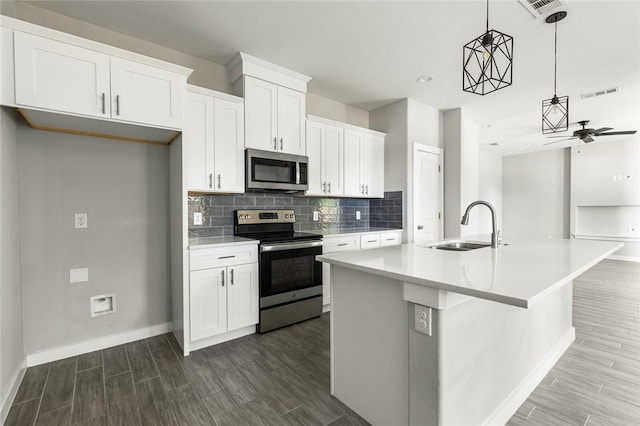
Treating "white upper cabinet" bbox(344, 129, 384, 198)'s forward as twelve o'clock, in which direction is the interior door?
The interior door is roughly at 10 o'clock from the white upper cabinet.

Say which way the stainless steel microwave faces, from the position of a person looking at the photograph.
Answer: facing the viewer and to the right of the viewer

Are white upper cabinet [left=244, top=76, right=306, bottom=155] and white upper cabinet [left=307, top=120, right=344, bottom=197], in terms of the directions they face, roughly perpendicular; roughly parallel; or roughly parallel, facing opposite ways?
roughly parallel

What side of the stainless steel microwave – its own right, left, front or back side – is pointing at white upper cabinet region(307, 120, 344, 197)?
left

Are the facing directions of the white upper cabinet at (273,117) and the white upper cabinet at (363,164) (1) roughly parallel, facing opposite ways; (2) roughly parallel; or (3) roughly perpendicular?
roughly parallel

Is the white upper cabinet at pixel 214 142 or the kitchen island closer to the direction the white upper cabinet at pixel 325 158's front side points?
the kitchen island

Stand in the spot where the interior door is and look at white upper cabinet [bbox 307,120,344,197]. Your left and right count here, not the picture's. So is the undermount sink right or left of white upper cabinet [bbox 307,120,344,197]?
left

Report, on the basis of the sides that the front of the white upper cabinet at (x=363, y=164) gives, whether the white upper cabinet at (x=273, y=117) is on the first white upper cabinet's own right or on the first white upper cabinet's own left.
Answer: on the first white upper cabinet's own right

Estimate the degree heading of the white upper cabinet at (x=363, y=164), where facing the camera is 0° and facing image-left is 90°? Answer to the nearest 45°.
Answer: approximately 315°

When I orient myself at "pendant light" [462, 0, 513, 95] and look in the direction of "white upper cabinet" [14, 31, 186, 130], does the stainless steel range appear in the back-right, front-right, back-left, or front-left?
front-right

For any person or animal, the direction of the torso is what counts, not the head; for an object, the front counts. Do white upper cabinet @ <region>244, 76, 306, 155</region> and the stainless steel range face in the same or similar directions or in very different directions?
same or similar directions

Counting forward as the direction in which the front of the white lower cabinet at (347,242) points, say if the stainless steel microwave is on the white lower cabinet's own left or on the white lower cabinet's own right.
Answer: on the white lower cabinet's own right

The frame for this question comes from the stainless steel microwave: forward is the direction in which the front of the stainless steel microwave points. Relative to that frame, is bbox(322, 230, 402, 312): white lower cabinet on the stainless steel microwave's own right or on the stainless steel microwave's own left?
on the stainless steel microwave's own left

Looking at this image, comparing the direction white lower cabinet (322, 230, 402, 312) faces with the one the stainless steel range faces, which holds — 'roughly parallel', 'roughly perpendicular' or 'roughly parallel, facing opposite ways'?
roughly parallel

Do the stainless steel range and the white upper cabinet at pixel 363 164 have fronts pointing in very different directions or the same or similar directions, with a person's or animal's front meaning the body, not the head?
same or similar directions
